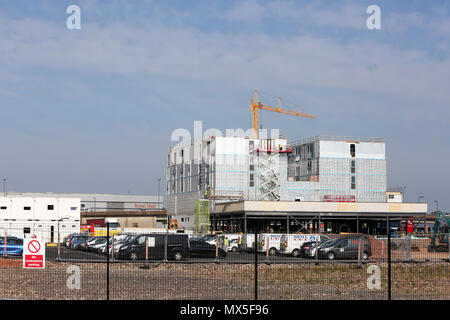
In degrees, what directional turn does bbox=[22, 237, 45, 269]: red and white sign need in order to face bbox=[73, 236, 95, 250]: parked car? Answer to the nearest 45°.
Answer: approximately 180°

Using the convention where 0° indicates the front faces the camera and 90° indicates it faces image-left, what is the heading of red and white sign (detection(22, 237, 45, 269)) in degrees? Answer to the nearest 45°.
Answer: approximately 0°

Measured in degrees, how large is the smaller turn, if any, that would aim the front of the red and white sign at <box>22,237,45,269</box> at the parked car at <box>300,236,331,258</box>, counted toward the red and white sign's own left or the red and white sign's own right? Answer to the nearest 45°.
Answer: approximately 135° to the red and white sign's own left

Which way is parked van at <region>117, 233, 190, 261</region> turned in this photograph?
to the viewer's left

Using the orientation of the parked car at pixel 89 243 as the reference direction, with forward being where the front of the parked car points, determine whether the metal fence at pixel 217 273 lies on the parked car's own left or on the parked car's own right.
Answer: on the parked car's own left
